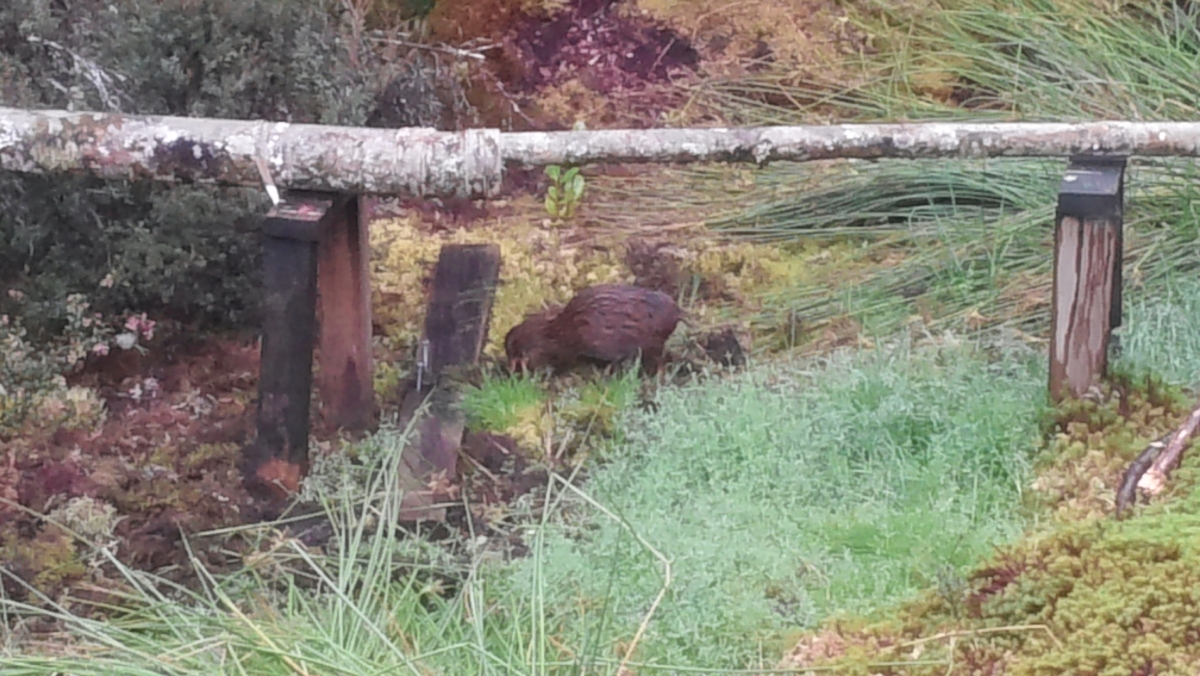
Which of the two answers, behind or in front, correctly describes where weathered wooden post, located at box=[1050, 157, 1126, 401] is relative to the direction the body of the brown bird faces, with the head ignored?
behind

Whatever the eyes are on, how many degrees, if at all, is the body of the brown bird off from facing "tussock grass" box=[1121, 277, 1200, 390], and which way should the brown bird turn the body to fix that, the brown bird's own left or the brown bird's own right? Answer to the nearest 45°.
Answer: approximately 180°

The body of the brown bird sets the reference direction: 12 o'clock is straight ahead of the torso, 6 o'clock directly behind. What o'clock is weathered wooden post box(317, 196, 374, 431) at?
The weathered wooden post is roughly at 11 o'clock from the brown bird.

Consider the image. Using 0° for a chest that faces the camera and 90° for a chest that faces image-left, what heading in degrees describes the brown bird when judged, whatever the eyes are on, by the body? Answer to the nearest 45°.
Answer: approximately 90°

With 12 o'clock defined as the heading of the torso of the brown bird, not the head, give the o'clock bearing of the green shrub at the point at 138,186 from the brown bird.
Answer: The green shrub is roughly at 12 o'clock from the brown bird.

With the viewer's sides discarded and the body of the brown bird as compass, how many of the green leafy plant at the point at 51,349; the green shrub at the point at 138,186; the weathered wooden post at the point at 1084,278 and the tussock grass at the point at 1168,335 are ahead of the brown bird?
2

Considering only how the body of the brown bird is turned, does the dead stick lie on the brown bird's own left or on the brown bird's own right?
on the brown bird's own left
